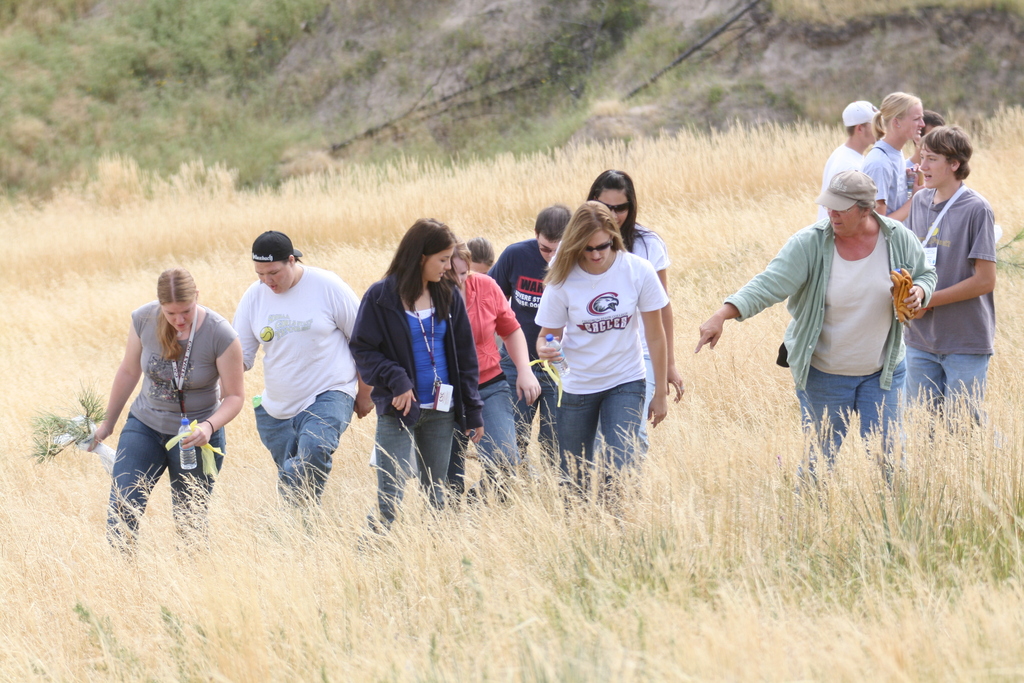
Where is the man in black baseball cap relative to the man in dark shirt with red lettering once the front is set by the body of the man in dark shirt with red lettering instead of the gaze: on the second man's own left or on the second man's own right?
on the second man's own right

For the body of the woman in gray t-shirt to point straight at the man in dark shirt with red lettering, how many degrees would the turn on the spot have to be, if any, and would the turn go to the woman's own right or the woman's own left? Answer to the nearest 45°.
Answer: approximately 90° to the woman's own left

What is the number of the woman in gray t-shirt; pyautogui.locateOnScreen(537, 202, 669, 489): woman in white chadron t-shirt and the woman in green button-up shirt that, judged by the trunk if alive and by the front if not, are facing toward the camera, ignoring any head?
3

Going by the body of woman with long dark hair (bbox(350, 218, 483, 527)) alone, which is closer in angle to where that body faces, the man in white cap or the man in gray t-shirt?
the man in gray t-shirt

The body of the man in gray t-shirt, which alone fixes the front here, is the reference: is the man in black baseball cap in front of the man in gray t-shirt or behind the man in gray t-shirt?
in front

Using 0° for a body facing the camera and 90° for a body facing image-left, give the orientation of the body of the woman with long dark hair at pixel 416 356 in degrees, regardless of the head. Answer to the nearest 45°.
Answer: approximately 315°
